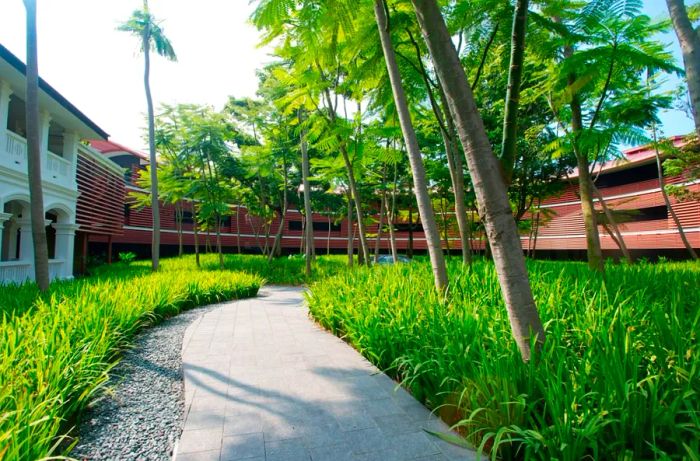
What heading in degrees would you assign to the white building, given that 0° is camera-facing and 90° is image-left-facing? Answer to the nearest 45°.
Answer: approximately 315°
